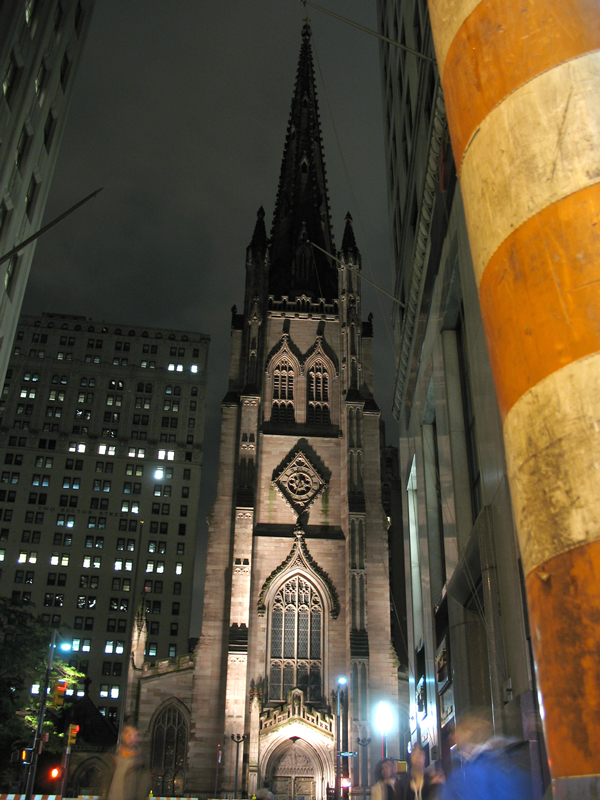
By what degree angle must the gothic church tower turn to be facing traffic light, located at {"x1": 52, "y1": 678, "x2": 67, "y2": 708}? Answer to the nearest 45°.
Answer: approximately 45° to its right

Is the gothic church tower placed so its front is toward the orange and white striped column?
yes

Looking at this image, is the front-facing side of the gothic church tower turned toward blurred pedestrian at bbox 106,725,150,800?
yes

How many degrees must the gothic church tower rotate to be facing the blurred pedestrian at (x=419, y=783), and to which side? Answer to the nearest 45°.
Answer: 0° — it already faces them

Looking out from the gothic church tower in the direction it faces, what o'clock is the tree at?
The tree is roughly at 2 o'clock from the gothic church tower.

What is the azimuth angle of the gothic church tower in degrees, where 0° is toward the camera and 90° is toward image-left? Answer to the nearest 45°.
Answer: approximately 0°

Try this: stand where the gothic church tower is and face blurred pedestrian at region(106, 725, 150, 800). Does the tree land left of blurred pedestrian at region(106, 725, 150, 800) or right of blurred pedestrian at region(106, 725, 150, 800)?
right
